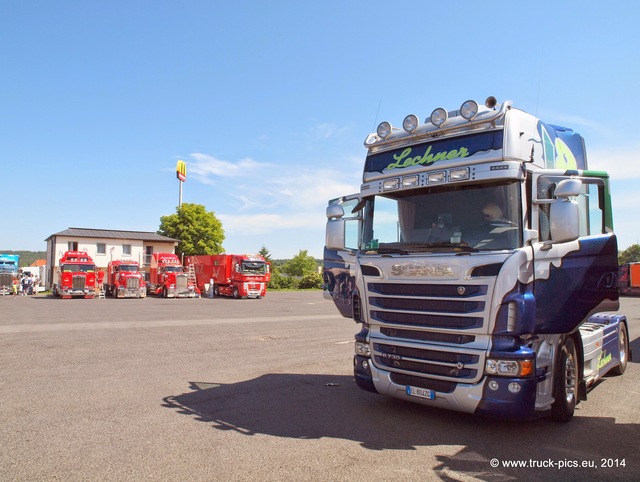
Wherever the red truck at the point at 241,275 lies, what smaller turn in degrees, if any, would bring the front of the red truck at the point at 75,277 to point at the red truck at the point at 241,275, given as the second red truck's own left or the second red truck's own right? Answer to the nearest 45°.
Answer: approximately 90° to the second red truck's own left

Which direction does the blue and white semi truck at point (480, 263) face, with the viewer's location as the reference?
facing the viewer and to the left of the viewer

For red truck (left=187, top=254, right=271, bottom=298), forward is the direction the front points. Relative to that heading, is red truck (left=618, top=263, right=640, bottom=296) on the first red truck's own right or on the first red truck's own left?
on the first red truck's own left

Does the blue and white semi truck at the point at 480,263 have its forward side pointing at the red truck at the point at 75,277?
no

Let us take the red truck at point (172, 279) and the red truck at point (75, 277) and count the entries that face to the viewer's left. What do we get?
0

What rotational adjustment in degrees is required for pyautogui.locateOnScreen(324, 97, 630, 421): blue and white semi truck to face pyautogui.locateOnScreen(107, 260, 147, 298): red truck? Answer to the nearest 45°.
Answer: approximately 90° to its right

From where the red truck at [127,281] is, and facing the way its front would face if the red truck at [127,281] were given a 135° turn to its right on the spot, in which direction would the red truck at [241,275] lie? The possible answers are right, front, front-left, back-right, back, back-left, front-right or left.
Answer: back

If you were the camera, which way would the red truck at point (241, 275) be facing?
facing the viewer and to the right of the viewer

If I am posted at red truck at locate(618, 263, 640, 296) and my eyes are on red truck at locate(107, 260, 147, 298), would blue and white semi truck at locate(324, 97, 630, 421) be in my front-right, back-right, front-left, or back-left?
front-left

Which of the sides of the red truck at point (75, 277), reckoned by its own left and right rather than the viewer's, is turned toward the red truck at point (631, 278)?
left

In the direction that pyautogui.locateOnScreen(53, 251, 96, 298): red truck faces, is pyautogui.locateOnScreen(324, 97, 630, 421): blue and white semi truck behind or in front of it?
in front

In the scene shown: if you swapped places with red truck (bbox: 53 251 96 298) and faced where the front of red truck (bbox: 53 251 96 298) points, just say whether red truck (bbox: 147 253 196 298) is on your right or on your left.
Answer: on your left

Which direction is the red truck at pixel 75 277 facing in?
toward the camera
